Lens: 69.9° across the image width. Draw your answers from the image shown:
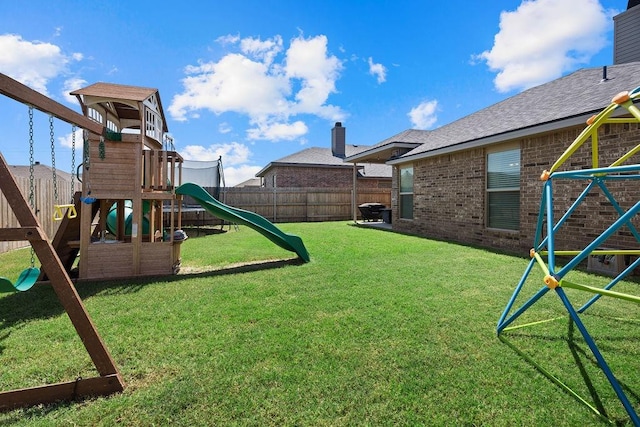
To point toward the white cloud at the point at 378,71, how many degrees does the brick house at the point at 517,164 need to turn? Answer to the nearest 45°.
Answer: approximately 90° to its left

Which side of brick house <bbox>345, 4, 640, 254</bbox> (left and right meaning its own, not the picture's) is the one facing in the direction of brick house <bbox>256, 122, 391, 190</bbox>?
left

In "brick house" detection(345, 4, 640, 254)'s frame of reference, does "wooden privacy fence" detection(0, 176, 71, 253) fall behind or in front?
behind

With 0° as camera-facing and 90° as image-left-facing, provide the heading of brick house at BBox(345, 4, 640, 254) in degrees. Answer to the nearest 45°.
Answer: approximately 225°
